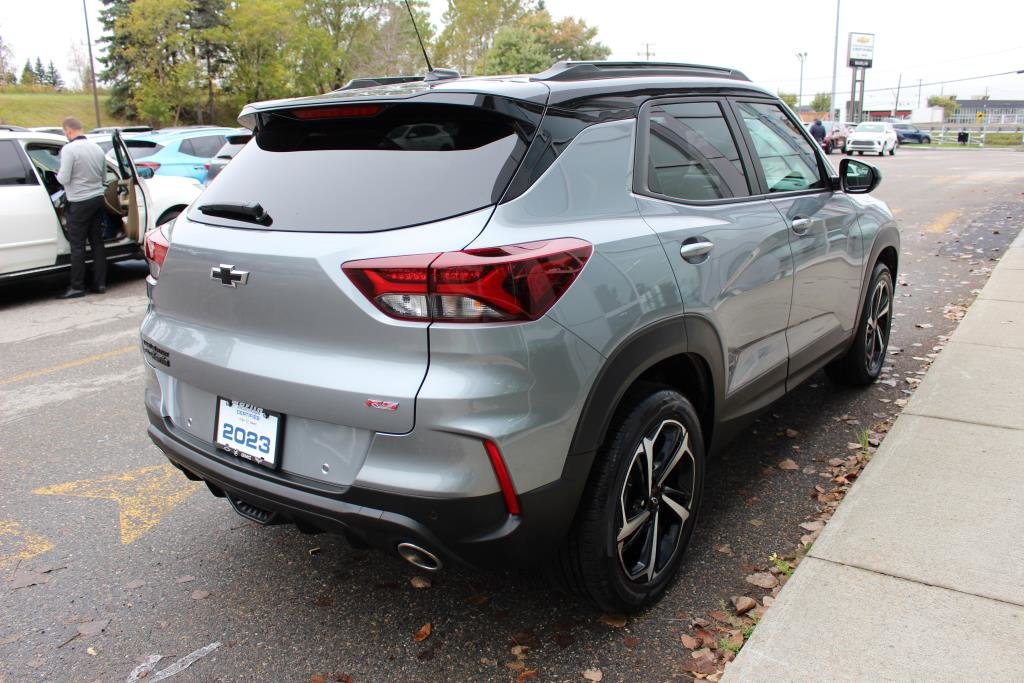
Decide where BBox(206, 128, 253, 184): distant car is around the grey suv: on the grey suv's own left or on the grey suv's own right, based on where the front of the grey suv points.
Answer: on the grey suv's own left

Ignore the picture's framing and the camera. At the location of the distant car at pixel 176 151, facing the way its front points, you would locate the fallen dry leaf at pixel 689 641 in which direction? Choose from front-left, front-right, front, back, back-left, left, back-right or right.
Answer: back-right

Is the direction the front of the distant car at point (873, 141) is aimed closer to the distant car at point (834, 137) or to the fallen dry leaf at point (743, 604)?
the fallen dry leaf

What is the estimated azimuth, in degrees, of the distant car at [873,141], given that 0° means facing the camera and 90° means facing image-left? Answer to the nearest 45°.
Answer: approximately 45°

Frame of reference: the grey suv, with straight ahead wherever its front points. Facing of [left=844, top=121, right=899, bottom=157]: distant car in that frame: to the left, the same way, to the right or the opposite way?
the opposite way

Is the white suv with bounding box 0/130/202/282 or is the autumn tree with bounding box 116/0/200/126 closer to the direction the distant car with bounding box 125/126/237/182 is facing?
the autumn tree

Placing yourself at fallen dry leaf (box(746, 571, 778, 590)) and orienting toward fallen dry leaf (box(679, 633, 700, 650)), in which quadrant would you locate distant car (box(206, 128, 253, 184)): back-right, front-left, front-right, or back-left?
back-right

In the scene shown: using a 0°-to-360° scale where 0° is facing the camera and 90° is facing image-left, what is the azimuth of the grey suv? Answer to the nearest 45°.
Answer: approximately 225°

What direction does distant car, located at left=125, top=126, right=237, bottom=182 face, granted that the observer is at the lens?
facing away from the viewer and to the right of the viewer
